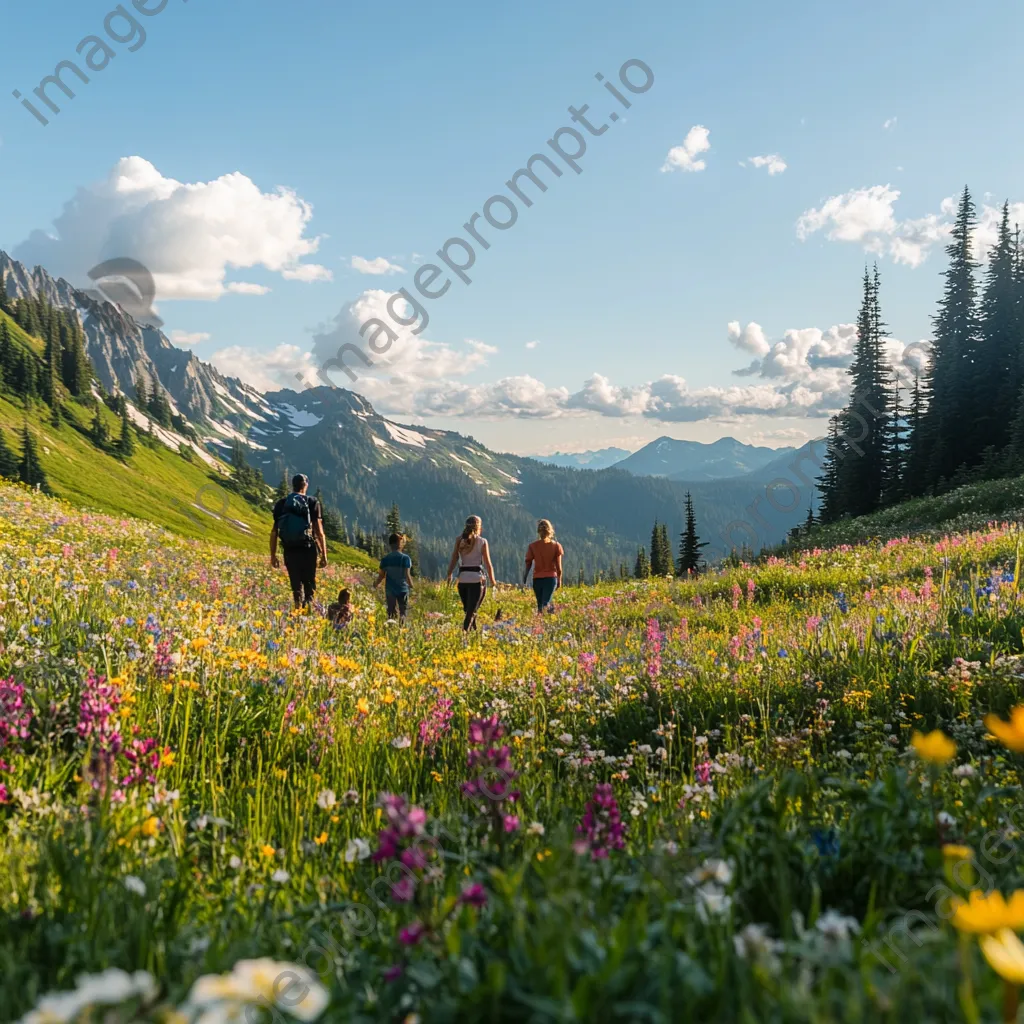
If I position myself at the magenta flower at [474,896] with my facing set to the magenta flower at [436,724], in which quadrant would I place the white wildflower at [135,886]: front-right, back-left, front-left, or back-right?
front-left

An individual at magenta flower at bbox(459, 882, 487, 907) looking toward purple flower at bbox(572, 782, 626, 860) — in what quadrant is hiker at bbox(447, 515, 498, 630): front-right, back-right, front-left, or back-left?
front-left

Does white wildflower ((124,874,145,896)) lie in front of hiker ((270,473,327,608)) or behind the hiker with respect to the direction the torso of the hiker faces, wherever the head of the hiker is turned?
behind

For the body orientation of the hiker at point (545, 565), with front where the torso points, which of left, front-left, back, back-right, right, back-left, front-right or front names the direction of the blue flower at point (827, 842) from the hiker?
back

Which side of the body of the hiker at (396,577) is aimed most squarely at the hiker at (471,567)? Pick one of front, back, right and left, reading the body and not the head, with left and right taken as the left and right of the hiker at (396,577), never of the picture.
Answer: right

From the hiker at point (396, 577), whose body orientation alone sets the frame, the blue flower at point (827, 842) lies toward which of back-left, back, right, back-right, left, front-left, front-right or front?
back

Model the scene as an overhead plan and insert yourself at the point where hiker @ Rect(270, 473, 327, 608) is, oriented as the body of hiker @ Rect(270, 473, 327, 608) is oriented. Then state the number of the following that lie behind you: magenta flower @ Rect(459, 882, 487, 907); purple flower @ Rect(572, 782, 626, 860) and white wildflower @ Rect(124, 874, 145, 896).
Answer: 3

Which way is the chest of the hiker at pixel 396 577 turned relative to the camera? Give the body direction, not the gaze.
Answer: away from the camera

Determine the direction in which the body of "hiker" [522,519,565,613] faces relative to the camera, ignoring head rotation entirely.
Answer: away from the camera

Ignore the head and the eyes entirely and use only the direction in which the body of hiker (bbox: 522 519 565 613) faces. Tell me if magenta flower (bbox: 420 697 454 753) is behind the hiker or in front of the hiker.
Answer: behind

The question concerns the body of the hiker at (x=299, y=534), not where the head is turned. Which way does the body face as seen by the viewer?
away from the camera

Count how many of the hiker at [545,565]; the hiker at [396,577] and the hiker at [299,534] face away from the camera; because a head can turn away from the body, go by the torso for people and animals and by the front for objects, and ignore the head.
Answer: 3
